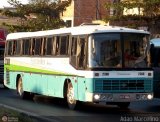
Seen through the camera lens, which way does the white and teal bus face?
facing the viewer and to the right of the viewer
